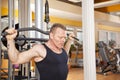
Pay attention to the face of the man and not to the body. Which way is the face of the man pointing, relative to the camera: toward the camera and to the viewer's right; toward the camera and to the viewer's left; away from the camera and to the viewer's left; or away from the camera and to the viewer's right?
toward the camera and to the viewer's right

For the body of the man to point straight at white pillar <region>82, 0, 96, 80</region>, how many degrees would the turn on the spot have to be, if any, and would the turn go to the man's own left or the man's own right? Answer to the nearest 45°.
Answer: approximately 90° to the man's own left

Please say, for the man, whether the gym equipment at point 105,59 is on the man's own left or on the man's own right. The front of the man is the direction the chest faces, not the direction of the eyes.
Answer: on the man's own left
